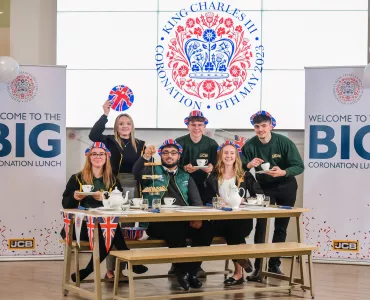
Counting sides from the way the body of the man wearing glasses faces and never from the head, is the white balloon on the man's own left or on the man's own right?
on the man's own right

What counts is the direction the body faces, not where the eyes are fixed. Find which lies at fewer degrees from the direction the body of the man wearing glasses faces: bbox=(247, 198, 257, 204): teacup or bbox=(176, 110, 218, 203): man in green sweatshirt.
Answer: the teacup

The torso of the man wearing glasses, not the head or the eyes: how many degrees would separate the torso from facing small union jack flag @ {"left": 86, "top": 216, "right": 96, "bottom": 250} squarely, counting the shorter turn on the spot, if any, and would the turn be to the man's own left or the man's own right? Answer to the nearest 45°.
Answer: approximately 45° to the man's own right

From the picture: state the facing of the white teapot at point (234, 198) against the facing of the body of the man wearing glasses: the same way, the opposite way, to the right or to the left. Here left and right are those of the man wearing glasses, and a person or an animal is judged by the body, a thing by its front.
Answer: to the right

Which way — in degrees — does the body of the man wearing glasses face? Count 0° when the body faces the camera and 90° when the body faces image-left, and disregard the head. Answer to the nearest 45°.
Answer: approximately 0°

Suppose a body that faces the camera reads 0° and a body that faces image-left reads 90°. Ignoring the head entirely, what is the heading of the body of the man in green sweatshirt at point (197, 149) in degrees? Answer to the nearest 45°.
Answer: approximately 0°

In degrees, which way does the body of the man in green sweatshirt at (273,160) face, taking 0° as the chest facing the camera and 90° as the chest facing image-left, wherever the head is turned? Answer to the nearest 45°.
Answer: approximately 45°

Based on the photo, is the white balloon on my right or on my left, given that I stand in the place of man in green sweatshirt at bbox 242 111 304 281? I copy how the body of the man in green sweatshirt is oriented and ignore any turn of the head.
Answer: on my right
